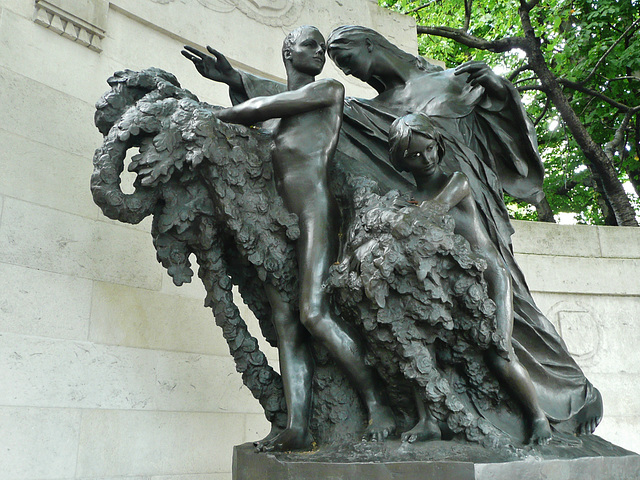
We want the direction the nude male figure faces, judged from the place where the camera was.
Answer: facing the viewer and to the left of the viewer

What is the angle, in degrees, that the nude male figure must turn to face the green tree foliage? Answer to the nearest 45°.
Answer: approximately 180°

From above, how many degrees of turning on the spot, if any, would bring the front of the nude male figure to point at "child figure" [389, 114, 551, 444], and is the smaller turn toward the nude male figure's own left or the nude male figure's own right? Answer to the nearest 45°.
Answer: approximately 135° to the nude male figure's own left
